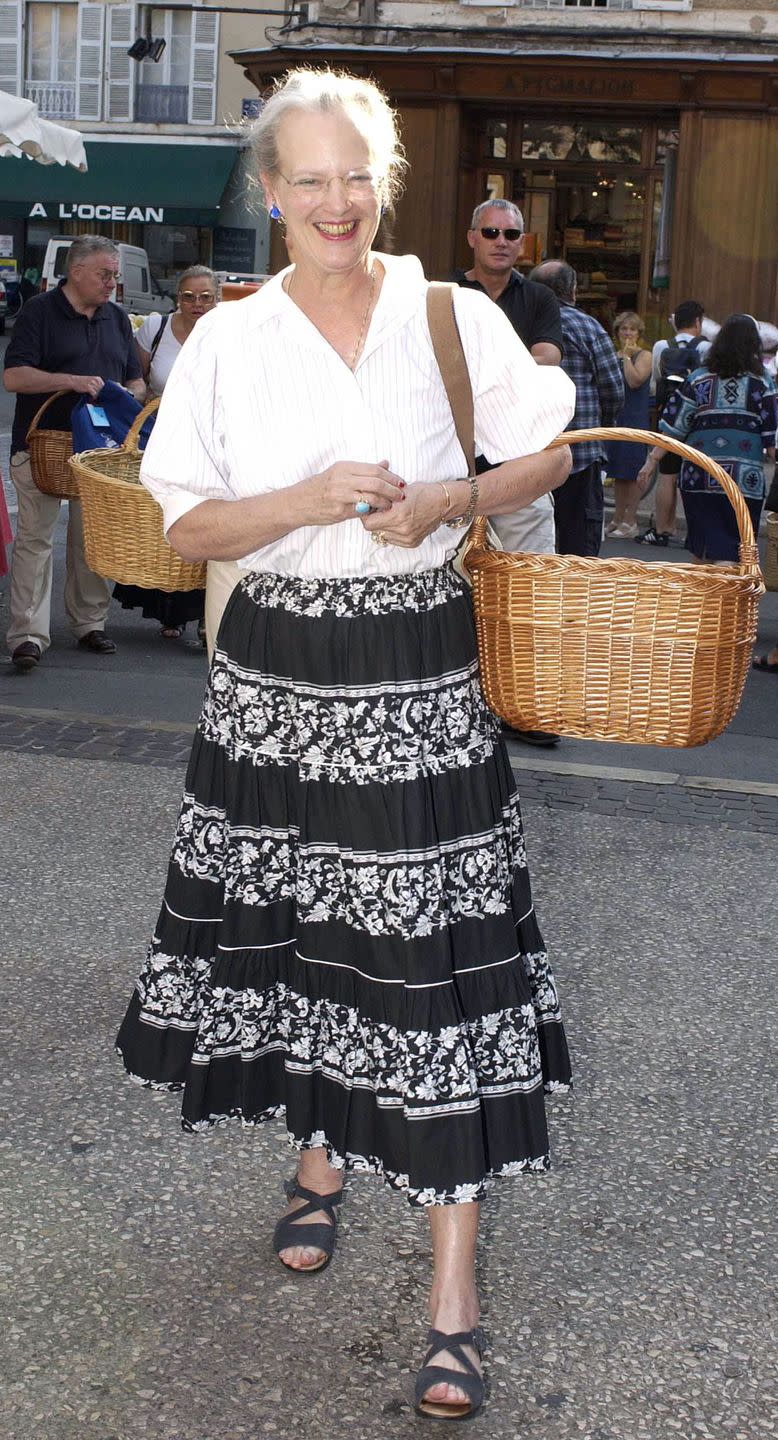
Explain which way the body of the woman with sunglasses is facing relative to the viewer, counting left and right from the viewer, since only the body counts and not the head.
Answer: facing the viewer

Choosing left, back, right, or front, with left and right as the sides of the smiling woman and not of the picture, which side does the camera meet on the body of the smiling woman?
front

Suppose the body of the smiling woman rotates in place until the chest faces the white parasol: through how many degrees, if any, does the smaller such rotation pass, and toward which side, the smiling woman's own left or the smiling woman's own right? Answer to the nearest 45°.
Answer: approximately 180°

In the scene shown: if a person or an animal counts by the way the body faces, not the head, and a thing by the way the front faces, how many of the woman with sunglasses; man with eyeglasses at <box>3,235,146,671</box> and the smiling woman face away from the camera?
0

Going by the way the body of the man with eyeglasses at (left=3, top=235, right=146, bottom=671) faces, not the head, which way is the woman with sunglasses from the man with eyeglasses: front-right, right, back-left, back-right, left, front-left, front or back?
left

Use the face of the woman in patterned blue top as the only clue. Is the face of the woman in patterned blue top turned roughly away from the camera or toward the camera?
away from the camera

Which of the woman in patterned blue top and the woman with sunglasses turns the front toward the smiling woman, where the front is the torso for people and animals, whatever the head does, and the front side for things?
the woman with sunglasses

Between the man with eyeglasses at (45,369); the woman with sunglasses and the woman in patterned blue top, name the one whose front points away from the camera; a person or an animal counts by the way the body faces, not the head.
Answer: the woman in patterned blue top

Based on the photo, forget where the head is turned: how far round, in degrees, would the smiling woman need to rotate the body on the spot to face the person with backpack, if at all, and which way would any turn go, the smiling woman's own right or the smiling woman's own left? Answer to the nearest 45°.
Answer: approximately 180°

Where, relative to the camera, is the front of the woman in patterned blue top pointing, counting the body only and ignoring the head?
away from the camera

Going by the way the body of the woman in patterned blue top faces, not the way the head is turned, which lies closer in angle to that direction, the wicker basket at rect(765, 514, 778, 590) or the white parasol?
the white parasol

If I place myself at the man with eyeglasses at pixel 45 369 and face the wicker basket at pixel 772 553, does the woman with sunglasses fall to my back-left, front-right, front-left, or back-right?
front-left

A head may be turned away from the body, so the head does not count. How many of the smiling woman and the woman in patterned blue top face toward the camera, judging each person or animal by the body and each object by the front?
1
